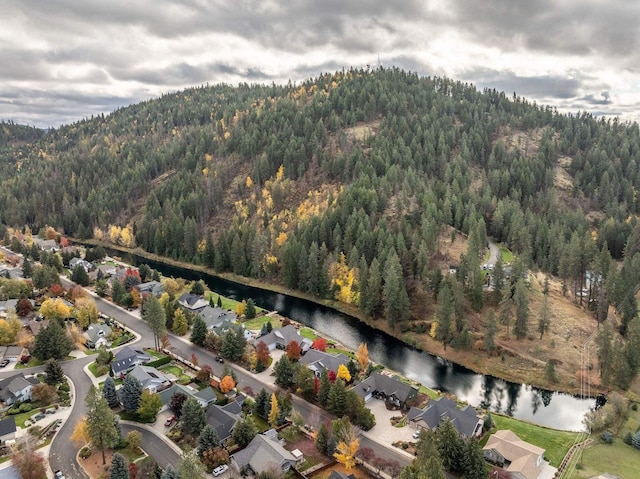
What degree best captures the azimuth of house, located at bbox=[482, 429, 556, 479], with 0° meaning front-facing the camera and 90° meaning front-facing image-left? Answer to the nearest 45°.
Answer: approximately 45°

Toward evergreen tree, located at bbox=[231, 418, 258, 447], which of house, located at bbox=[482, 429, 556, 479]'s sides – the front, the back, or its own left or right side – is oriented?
right

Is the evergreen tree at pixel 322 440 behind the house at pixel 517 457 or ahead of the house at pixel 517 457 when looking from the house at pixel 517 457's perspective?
ahead

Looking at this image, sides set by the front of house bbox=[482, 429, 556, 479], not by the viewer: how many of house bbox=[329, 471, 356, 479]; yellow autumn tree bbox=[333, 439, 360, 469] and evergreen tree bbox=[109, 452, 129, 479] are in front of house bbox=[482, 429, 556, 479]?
3

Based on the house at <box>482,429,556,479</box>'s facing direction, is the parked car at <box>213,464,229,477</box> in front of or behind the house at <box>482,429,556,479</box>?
in front

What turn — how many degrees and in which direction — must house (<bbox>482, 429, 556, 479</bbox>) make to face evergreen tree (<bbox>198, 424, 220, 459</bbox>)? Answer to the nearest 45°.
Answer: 0° — it already faces it

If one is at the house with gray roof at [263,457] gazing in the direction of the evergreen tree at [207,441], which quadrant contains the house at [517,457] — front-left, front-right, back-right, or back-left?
back-right

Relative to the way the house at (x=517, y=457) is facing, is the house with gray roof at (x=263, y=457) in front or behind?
in front
